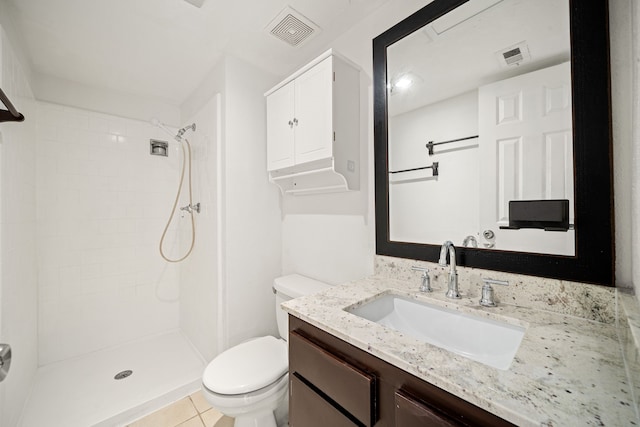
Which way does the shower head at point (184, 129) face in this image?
to the viewer's left

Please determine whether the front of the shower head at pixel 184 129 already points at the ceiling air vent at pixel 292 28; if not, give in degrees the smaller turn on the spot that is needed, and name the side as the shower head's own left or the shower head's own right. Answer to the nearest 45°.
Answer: approximately 135° to the shower head's own left

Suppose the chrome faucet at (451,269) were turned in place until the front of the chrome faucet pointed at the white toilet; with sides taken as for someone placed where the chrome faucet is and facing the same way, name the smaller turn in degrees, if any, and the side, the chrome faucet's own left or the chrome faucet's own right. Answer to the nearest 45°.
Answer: approximately 45° to the chrome faucet's own right

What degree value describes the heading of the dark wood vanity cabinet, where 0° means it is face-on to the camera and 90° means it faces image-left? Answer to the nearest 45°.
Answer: approximately 45°

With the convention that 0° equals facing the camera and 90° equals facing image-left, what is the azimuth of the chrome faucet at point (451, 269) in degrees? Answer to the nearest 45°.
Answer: approximately 45°
